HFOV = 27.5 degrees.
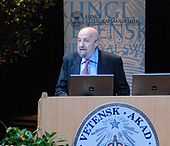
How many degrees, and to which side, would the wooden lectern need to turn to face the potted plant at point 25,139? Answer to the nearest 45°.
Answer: approximately 45° to its right

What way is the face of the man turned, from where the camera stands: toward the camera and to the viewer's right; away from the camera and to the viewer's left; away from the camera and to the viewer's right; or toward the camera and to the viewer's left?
toward the camera and to the viewer's left

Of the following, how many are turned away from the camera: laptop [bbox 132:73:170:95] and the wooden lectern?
1

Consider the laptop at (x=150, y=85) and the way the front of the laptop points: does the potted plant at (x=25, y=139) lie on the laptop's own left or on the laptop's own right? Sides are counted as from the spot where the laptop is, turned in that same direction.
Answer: on the laptop's own left

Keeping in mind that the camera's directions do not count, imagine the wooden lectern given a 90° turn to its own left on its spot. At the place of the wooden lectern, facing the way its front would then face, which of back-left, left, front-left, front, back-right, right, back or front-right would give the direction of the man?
left

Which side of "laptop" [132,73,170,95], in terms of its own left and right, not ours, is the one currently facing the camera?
back

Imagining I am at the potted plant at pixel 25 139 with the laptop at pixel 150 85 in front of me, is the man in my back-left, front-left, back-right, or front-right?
front-left

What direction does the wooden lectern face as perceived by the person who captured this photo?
facing the viewer

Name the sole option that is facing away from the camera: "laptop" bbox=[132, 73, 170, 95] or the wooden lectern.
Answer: the laptop

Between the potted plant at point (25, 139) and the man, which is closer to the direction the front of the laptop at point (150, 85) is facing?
the man

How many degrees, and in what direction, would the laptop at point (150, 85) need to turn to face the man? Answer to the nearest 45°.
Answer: approximately 45° to its left

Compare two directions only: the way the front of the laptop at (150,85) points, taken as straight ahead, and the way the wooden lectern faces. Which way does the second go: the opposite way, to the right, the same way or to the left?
the opposite way
